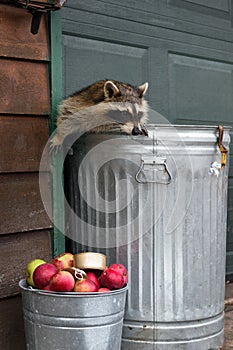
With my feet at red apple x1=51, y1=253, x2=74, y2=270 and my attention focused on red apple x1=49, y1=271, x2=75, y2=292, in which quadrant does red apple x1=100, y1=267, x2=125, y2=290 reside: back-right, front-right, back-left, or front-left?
front-left

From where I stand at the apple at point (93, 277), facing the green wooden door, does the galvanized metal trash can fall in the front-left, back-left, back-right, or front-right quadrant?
front-right

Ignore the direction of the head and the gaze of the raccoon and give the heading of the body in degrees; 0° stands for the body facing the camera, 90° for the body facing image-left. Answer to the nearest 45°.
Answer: approximately 315°

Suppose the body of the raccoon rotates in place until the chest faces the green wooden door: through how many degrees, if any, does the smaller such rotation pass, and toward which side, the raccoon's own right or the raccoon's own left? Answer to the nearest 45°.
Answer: approximately 90° to the raccoon's own left

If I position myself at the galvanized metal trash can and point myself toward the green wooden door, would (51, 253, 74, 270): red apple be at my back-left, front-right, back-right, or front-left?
back-left
